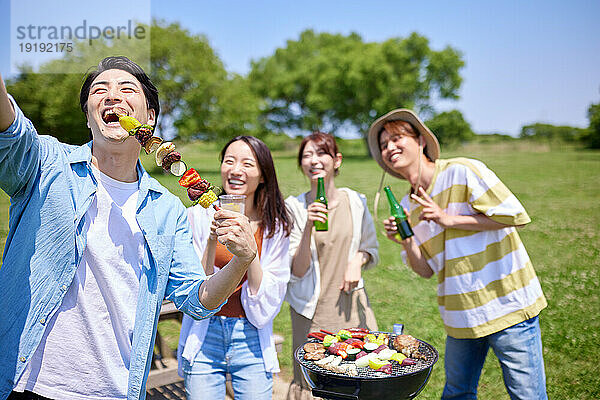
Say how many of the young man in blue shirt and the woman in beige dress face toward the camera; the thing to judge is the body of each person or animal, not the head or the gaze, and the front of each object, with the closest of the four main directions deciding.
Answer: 2

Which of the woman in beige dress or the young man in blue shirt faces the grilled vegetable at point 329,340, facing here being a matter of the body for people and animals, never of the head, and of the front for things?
the woman in beige dress

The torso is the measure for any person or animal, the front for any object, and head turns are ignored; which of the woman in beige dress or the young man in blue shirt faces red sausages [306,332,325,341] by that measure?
the woman in beige dress

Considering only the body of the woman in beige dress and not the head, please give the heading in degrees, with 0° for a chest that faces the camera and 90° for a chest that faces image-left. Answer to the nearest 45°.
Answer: approximately 0°

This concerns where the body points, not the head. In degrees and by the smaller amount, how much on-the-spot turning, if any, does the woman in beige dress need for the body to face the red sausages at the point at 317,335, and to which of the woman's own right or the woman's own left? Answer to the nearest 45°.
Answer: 0° — they already face it

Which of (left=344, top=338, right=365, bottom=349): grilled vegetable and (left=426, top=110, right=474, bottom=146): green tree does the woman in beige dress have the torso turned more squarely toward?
the grilled vegetable

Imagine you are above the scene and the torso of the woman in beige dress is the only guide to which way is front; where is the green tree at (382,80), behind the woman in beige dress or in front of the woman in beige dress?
behind

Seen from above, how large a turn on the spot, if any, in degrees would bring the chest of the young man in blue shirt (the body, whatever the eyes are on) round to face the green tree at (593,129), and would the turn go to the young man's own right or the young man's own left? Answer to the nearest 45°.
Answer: approximately 135° to the young man's own left

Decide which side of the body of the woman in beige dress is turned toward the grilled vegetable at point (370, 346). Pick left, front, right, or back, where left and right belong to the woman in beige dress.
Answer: front

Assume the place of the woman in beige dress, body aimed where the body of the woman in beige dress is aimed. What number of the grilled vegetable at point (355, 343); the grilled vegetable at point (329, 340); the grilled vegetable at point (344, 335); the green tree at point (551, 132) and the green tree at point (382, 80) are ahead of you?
3

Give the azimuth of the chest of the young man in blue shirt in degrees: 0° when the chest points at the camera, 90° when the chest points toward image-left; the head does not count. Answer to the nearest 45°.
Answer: approximately 0°
